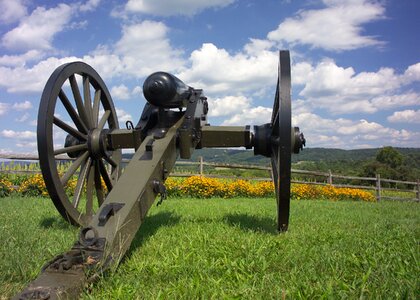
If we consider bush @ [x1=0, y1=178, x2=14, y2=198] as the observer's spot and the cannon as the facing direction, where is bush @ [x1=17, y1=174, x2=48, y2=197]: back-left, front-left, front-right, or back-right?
front-left

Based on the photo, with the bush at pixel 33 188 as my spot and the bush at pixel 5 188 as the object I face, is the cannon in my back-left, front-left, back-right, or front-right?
back-left

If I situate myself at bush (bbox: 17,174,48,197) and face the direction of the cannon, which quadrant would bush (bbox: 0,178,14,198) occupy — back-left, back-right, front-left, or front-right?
back-right

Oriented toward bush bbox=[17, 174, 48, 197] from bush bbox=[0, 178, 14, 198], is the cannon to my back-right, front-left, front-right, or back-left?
front-right

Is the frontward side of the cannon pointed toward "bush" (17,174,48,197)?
no

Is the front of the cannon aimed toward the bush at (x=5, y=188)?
no
